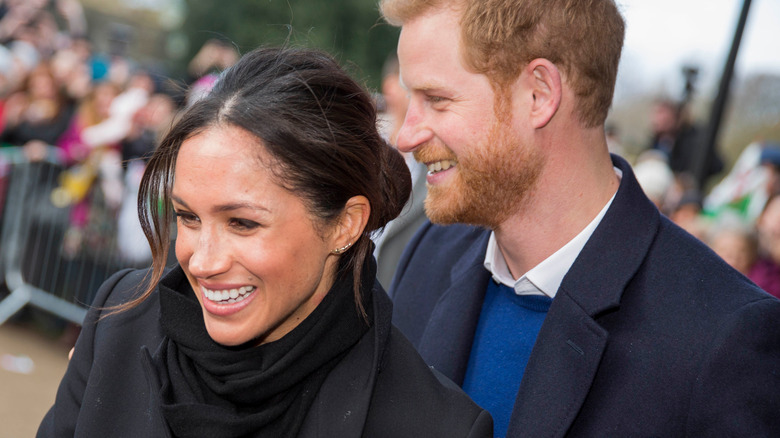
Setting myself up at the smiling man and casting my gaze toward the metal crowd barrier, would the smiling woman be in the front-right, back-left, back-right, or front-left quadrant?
front-left

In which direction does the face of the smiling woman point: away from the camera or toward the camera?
toward the camera

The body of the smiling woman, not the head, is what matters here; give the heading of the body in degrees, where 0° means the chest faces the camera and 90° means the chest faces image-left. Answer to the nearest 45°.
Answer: approximately 45°

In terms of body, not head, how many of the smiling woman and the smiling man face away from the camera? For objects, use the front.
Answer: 0

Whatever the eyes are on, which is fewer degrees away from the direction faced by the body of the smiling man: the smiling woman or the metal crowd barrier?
the smiling woman

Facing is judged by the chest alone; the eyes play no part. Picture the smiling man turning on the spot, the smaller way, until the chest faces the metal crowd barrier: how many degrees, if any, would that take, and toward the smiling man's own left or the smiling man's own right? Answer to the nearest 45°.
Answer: approximately 90° to the smiling man's own right

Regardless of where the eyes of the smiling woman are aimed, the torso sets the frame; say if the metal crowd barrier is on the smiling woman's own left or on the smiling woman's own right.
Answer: on the smiling woman's own right

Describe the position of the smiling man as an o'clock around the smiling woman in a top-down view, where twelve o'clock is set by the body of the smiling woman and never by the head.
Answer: The smiling man is roughly at 7 o'clock from the smiling woman.

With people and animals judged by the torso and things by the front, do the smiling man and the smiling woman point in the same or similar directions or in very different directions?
same or similar directions

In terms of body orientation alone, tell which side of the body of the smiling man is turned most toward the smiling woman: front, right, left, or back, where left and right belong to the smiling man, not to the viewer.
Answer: front

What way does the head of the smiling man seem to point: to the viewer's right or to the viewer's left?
to the viewer's left
